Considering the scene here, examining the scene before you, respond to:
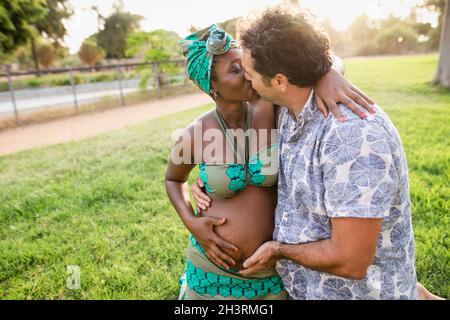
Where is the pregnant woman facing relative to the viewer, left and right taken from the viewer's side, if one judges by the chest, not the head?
facing the viewer and to the right of the viewer

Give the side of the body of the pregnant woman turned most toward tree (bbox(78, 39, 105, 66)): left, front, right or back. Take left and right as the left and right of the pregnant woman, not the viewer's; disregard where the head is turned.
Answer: back

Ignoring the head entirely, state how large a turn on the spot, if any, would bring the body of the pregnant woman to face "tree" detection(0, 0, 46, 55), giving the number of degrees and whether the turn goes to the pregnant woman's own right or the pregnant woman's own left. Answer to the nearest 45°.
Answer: approximately 180°

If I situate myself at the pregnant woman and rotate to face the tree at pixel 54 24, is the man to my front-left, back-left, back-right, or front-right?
back-right

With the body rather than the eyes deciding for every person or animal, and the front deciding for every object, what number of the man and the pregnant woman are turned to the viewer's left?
1

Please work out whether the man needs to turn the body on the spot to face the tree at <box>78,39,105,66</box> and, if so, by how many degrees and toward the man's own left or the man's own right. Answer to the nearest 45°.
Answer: approximately 45° to the man's own right

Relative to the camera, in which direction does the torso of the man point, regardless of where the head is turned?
to the viewer's left

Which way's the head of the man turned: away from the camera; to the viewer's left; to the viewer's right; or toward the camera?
to the viewer's left

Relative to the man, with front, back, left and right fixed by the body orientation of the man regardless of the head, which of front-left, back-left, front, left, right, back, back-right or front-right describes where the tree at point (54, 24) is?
front-right

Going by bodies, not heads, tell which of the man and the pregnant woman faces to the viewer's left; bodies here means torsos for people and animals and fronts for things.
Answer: the man

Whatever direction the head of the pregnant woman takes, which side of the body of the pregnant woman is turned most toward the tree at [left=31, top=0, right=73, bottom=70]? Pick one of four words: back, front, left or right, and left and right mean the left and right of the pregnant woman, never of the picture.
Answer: back

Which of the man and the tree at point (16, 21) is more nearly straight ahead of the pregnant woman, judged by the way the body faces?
the man
